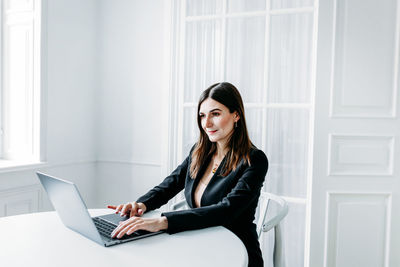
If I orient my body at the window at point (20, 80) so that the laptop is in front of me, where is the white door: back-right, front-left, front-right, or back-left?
front-left

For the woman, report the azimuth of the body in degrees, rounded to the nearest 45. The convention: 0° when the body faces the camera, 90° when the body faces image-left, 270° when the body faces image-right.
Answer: approximately 45°

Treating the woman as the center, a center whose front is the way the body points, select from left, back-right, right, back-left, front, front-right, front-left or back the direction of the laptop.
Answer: front

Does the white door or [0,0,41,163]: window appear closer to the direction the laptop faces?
the white door

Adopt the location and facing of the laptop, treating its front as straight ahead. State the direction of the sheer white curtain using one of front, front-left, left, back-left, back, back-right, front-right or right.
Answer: front

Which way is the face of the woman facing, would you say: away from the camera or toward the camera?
toward the camera

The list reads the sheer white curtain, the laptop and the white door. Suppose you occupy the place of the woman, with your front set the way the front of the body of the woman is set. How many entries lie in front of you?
1

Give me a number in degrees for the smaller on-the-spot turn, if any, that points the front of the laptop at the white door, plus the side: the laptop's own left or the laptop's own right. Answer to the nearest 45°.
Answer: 0° — it already faces it

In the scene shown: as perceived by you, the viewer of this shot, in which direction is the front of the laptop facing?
facing away from the viewer and to the right of the viewer

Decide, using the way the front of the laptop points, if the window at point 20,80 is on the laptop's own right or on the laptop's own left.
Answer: on the laptop's own left

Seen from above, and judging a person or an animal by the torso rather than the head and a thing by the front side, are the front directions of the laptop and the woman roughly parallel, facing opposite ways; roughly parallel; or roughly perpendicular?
roughly parallel, facing opposite ways

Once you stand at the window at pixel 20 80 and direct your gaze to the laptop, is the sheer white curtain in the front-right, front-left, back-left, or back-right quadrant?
front-left
